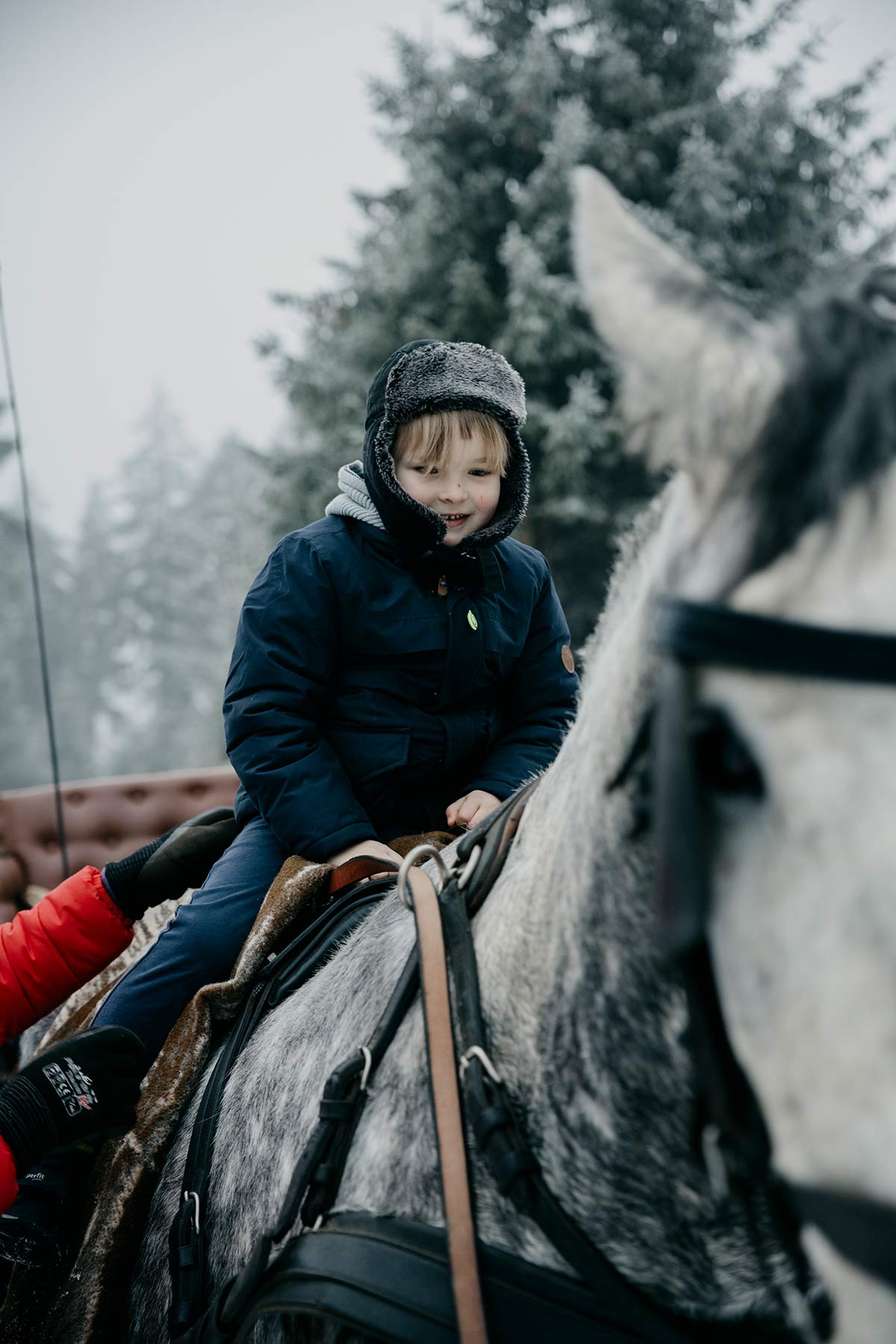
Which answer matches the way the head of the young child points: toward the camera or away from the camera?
toward the camera

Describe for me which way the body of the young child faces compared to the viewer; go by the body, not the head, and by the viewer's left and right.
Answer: facing the viewer and to the right of the viewer
